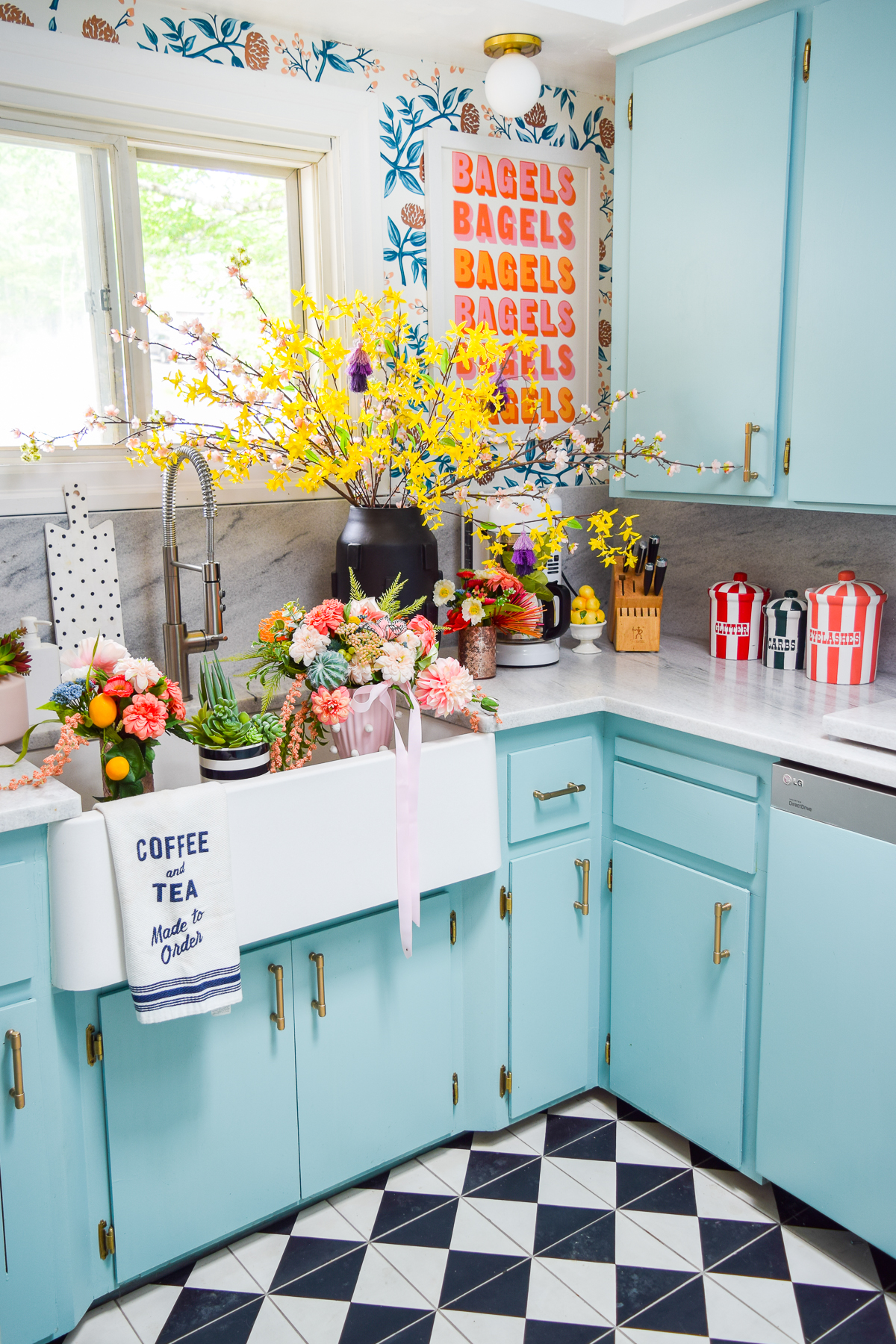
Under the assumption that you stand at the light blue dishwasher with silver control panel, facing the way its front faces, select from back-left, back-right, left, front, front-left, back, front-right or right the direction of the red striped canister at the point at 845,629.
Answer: back-right

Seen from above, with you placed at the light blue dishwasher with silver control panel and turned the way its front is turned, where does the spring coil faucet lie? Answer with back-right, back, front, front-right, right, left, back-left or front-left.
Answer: front-right

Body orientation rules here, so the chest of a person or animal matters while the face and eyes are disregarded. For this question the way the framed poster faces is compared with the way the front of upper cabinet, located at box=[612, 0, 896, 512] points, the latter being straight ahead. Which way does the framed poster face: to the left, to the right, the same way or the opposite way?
to the left

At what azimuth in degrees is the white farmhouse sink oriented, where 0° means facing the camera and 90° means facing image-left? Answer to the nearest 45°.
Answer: approximately 315°

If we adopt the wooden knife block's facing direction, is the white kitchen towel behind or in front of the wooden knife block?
in front

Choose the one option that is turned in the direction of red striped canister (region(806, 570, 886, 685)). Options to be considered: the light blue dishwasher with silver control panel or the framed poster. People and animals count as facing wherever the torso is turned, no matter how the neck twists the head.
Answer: the framed poster

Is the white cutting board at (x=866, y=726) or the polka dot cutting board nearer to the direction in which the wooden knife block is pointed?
the white cutting board

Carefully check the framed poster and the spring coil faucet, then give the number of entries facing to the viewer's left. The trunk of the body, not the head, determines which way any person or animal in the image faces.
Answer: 0

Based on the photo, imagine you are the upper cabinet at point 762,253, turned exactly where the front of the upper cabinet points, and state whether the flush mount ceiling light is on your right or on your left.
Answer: on your right

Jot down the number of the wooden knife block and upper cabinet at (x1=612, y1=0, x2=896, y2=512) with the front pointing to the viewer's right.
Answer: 0
